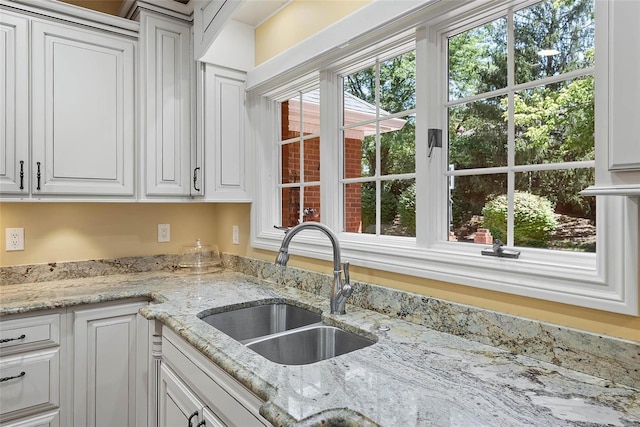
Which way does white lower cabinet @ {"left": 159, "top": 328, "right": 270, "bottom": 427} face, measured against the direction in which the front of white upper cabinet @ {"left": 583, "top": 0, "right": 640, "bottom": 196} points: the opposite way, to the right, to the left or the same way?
the same way

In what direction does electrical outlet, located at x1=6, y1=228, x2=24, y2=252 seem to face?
toward the camera

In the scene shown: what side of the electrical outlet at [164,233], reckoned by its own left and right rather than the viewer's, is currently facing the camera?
front

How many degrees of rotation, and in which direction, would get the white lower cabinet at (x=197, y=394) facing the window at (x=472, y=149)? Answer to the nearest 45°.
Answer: approximately 135° to its left

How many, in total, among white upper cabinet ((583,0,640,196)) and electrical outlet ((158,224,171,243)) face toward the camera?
2

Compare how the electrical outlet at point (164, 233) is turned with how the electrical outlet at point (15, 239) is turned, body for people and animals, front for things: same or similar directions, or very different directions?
same or similar directions

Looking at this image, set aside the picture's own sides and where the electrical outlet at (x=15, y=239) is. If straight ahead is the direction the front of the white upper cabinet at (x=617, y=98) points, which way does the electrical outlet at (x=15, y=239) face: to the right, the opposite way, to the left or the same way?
to the left

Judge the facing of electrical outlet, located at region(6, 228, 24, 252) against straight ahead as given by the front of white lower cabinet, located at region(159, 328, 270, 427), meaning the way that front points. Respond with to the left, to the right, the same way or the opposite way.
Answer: to the left

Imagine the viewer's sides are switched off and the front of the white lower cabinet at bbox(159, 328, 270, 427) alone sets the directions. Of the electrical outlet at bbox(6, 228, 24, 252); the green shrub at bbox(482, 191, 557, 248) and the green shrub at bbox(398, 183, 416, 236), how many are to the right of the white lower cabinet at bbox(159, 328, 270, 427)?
1

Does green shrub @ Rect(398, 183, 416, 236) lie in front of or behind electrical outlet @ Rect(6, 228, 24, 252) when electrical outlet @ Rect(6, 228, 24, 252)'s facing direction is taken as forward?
behind

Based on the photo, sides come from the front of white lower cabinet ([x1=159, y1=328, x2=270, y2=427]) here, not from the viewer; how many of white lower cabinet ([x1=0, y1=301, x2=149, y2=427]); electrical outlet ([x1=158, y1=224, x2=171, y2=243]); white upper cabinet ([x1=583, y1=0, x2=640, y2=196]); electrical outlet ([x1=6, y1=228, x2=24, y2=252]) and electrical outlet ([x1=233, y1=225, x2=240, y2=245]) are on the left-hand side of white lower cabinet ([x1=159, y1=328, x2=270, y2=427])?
1

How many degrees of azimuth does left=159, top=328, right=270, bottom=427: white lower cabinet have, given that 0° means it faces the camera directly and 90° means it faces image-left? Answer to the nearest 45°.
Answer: approximately 45°

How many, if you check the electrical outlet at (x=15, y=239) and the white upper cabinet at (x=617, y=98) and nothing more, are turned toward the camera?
2

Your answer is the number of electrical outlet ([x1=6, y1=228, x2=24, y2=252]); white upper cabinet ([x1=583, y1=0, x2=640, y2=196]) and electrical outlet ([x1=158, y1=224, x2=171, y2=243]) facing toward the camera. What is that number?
3

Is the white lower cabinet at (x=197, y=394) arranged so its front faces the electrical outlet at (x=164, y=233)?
no

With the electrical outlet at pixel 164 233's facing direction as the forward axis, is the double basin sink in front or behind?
in front

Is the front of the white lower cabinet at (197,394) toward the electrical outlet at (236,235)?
no

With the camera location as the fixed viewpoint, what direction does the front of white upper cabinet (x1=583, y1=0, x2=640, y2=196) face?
facing the viewer
